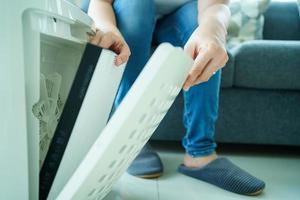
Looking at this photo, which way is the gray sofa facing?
toward the camera
